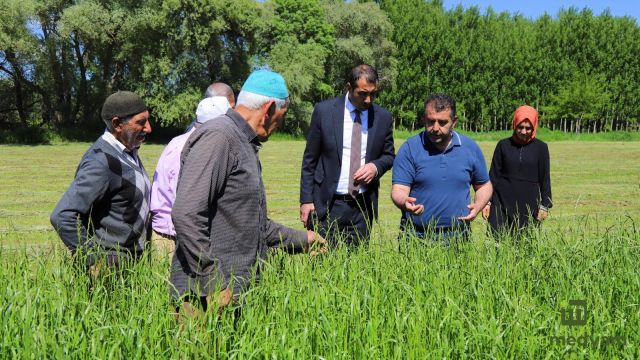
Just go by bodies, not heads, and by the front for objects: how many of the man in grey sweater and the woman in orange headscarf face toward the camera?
1

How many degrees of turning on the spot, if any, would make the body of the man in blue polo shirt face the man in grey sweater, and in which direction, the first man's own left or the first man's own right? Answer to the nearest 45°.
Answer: approximately 45° to the first man's own right

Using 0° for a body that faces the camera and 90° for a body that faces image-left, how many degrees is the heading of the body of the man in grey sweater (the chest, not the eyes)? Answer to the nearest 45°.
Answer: approximately 270°

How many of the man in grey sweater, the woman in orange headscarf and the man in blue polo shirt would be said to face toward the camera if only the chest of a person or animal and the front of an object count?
2

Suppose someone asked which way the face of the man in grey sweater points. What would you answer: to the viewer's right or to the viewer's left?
to the viewer's right

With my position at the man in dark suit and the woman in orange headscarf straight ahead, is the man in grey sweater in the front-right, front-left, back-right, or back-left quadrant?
back-right

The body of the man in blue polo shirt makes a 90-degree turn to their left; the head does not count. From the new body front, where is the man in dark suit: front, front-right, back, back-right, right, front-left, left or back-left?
back

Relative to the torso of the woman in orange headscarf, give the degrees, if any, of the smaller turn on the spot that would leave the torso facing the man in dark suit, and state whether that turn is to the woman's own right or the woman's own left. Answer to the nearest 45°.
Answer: approximately 45° to the woman's own right

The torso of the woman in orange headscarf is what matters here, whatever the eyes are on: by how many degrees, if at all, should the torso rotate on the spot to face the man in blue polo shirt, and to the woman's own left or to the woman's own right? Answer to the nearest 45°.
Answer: approximately 45° to the woman's own right

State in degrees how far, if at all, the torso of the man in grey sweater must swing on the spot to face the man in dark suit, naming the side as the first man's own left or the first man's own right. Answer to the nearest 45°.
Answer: approximately 45° to the first man's own left
